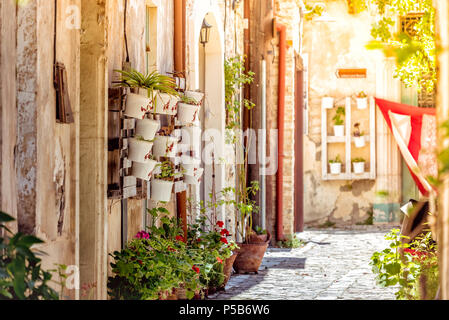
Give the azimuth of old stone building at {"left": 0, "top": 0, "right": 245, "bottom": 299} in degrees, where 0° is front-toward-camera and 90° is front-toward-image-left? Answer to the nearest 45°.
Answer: approximately 315°

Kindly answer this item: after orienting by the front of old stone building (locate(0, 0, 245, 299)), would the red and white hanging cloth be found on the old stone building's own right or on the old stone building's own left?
on the old stone building's own left

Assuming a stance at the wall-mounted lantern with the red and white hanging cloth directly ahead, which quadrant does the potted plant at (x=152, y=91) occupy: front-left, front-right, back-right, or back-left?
back-right

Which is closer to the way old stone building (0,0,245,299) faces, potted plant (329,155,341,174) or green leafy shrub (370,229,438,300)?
the green leafy shrub

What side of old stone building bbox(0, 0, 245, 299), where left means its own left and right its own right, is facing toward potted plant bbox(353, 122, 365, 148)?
left

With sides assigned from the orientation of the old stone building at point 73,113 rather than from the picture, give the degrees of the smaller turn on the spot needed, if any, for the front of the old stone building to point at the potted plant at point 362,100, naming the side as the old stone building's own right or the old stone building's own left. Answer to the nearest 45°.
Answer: approximately 90° to the old stone building's own left
